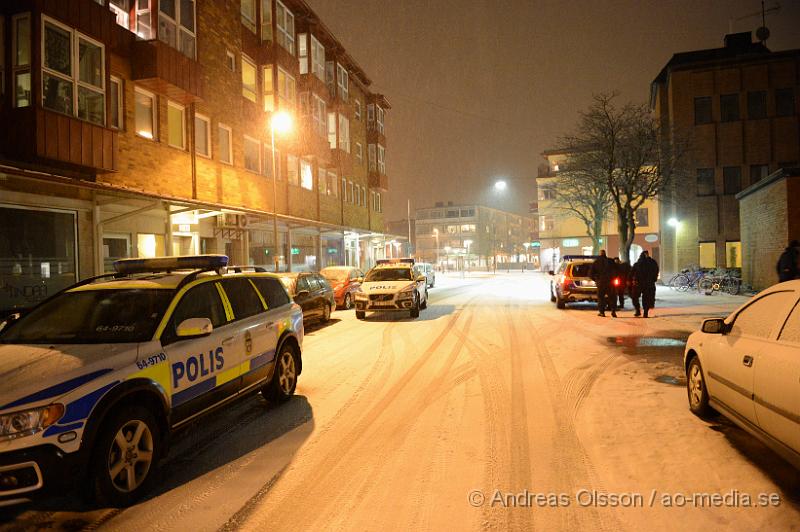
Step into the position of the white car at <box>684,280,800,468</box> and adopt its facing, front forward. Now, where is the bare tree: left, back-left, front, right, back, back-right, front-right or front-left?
front-right

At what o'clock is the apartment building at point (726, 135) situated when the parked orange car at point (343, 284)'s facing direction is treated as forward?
The apartment building is roughly at 7 o'clock from the parked orange car.

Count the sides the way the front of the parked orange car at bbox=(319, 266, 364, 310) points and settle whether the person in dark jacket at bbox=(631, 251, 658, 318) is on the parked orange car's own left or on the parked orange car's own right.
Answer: on the parked orange car's own left

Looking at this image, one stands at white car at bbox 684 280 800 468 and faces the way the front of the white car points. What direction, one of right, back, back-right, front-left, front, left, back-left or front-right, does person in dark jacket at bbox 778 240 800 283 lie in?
front-right

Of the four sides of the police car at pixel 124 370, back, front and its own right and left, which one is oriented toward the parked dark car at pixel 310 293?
back

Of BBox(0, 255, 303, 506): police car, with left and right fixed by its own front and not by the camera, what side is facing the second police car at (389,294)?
back

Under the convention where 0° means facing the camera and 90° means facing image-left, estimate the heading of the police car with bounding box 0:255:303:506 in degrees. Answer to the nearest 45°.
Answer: approximately 45°

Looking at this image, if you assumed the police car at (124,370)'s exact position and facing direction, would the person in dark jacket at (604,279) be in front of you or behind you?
behind

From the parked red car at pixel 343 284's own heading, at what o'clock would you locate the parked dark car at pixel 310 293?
the parked dark car at pixel 310 293 is roughly at 11 o'clock from the parked red car at pixel 343 284.

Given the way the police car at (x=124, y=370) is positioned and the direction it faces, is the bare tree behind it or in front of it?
behind
